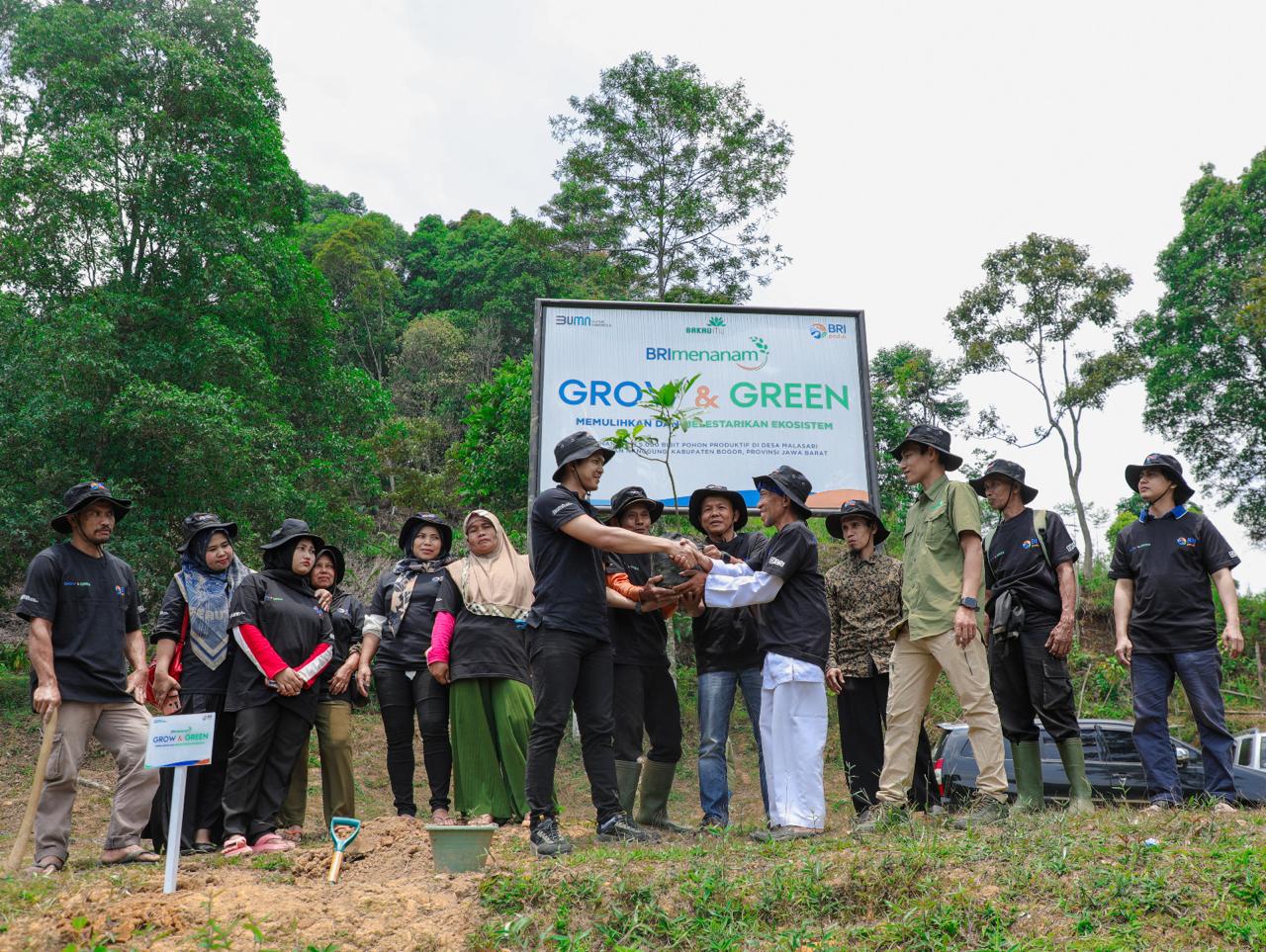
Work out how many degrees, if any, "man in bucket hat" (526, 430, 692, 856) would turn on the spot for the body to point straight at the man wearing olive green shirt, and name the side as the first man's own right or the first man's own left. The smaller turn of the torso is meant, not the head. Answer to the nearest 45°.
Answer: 0° — they already face them

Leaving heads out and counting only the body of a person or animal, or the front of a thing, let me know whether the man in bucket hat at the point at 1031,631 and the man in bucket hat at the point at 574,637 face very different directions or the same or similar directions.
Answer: very different directions

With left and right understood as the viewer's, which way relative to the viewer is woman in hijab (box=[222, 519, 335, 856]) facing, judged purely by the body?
facing the viewer and to the right of the viewer

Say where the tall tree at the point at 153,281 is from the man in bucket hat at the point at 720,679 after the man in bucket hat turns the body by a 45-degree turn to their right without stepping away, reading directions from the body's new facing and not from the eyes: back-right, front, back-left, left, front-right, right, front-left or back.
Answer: right

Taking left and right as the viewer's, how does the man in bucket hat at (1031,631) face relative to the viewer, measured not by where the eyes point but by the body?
facing the viewer and to the left of the viewer

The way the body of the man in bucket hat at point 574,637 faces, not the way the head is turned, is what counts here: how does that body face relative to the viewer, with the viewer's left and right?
facing to the right of the viewer

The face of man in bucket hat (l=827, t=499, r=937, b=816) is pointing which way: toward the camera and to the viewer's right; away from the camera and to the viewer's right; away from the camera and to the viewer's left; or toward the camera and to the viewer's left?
toward the camera and to the viewer's left

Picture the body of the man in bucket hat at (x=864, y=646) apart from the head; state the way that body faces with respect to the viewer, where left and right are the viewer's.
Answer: facing the viewer

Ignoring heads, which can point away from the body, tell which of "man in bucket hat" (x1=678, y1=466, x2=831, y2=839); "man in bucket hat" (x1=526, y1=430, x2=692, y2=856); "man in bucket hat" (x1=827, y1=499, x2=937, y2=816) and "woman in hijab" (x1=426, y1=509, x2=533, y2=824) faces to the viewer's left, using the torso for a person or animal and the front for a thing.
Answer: "man in bucket hat" (x1=678, y1=466, x2=831, y2=839)

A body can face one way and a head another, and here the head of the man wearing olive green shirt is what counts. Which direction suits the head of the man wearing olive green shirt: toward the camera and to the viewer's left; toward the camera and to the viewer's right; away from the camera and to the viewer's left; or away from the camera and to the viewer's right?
toward the camera and to the viewer's left

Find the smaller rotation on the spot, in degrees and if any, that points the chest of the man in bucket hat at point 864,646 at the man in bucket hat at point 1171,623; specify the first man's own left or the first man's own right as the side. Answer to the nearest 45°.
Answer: approximately 90° to the first man's own left

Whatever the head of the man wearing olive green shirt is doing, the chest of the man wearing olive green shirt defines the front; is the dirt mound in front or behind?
in front

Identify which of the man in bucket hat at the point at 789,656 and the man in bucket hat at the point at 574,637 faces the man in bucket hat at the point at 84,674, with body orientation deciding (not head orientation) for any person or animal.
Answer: the man in bucket hat at the point at 789,656

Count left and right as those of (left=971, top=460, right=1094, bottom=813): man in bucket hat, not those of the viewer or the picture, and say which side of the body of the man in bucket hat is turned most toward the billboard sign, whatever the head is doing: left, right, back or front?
right

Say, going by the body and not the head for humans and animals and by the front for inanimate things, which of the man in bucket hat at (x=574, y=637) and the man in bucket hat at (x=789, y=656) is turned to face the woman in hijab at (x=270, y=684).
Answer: the man in bucket hat at (x=789, y=656)

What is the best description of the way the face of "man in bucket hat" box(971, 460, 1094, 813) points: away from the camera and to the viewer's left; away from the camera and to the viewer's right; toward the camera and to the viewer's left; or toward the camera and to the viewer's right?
toward the camera and to the viewer's left

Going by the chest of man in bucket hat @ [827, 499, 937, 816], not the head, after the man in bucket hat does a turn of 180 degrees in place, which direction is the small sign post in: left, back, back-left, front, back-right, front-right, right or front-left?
back-left

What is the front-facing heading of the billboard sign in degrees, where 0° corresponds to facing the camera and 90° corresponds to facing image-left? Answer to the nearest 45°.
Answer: approximately 0°
